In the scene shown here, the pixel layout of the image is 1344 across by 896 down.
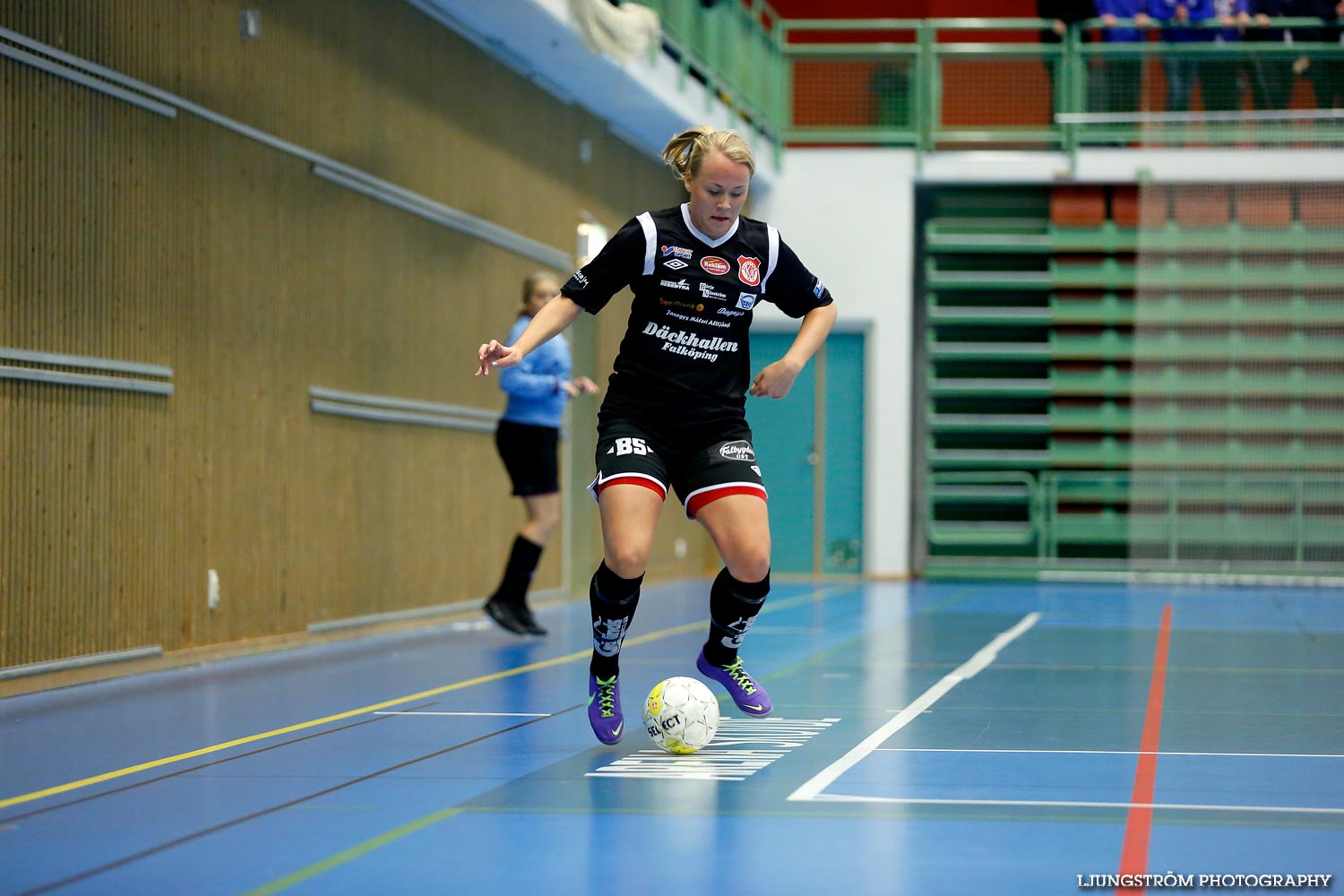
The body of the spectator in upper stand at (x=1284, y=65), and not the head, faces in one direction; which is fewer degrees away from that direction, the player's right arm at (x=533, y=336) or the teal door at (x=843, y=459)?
the player's right arm

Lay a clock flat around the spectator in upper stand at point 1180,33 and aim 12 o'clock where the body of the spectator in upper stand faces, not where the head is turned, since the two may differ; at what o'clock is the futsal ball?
The futsal ball is roughly at 12 o'clock from the spectator in upper stand.

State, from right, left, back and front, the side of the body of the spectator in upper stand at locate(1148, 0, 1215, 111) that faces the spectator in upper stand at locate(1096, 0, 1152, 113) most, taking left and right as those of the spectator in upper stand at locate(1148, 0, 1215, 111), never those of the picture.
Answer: right

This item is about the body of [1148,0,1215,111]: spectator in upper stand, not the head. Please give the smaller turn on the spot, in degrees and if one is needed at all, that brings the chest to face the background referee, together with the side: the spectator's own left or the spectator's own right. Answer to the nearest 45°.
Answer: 0° — they already face them

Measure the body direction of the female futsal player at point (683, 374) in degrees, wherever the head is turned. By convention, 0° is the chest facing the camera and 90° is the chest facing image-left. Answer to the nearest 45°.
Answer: approximately 0°

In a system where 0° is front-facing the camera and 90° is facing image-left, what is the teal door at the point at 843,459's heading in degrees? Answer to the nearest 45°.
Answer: approximately 0°
